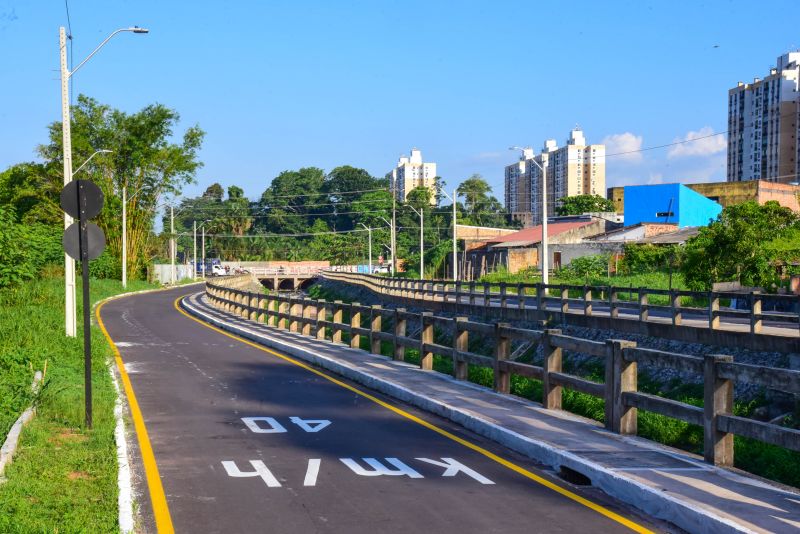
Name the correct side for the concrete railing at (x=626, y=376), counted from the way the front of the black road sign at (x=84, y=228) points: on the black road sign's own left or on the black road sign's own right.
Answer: on the black road sign's own right

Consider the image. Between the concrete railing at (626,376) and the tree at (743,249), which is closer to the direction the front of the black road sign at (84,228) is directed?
the tree

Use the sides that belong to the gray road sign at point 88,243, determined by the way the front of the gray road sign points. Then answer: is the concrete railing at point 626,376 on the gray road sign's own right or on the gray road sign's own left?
on the gray road sign's own right

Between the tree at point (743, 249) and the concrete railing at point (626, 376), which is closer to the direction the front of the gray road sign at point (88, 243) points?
the tree

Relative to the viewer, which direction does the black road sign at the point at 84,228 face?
away from the camera

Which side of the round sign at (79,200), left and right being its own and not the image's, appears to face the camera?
back

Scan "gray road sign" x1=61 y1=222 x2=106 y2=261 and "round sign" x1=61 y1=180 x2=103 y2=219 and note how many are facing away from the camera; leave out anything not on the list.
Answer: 2

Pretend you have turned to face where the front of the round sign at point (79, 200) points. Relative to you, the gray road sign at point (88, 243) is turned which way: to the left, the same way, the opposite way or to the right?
the same way

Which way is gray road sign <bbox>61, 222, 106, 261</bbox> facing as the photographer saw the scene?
facing away from the viewer
